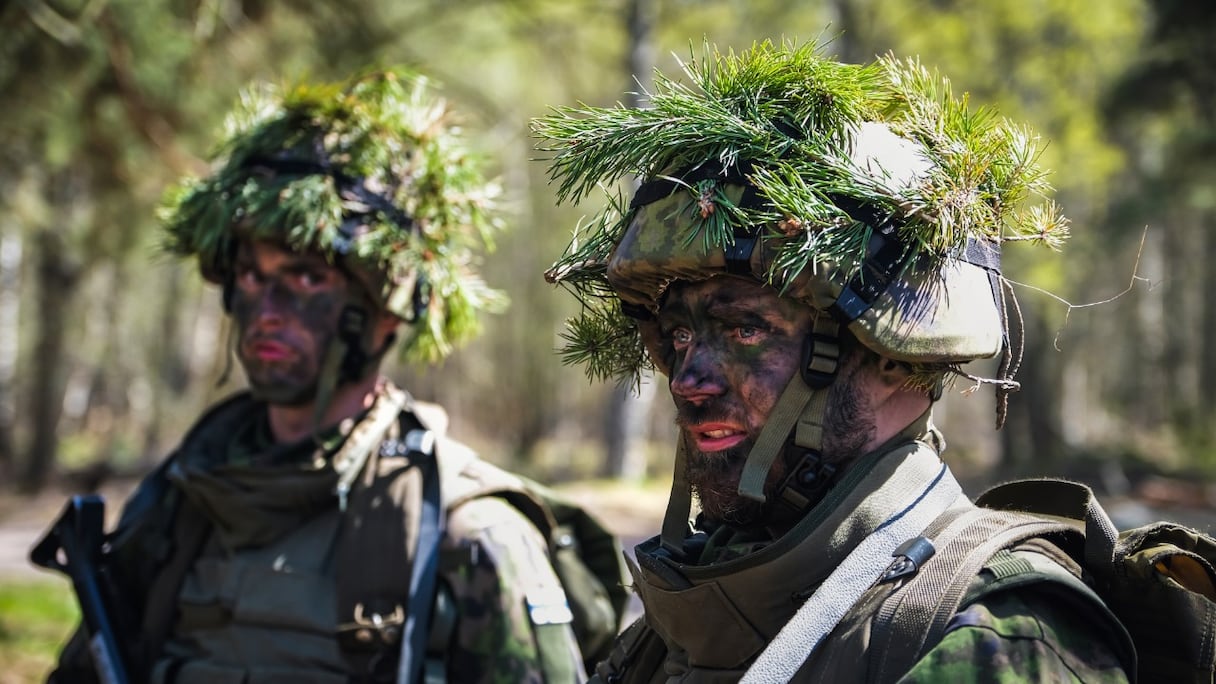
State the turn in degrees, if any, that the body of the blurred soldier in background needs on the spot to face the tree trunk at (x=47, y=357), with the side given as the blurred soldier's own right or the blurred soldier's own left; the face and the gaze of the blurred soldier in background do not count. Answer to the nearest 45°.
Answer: approximately 135° to the blurred soldier's own right

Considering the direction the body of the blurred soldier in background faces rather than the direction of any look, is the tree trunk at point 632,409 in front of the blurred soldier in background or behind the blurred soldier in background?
behind

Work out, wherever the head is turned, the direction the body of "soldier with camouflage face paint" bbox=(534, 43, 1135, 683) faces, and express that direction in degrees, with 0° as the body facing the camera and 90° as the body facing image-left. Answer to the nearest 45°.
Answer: approximately 45°

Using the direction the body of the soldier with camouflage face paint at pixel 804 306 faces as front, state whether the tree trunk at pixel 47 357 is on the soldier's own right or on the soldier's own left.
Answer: on the soldier's own right

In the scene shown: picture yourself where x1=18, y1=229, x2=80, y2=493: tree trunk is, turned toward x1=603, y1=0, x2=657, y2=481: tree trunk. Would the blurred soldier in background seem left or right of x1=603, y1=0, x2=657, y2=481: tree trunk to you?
right

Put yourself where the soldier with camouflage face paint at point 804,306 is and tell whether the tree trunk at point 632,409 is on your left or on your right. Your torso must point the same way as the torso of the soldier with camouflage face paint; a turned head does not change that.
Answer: on your right

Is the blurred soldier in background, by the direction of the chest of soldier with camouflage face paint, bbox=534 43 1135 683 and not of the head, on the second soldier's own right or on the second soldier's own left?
on the second soldier's own right

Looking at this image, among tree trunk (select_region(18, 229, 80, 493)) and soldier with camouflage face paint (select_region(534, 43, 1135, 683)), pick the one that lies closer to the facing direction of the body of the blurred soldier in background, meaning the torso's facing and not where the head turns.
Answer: the soldier with camouflage face paint

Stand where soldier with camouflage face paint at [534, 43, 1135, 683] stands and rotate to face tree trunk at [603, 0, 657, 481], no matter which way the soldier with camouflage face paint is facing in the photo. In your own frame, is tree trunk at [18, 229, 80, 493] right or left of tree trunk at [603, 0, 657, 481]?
left

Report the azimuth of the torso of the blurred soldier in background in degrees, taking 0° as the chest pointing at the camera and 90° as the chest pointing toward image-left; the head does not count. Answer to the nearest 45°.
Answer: approximately 45°
